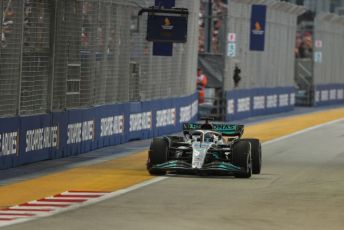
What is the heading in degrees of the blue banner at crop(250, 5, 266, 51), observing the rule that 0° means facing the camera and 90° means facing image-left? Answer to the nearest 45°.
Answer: approximately 0°

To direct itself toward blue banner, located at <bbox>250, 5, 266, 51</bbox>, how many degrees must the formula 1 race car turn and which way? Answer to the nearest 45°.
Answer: approximately 180°

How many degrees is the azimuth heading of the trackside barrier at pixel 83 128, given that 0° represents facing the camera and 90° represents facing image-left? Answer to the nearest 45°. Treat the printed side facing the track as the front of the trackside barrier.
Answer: approximately 315°

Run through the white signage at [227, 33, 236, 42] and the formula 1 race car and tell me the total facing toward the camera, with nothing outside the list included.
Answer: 2

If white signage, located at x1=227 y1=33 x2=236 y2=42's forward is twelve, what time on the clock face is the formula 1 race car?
The formula 1 race car is roughly at 12 o'clock from the white signage.

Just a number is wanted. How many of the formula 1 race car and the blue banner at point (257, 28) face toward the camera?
2

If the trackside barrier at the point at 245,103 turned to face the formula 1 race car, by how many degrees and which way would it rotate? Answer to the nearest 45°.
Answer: approximately 45° to its right

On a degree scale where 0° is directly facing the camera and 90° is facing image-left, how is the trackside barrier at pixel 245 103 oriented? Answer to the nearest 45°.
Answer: approximately 315°
